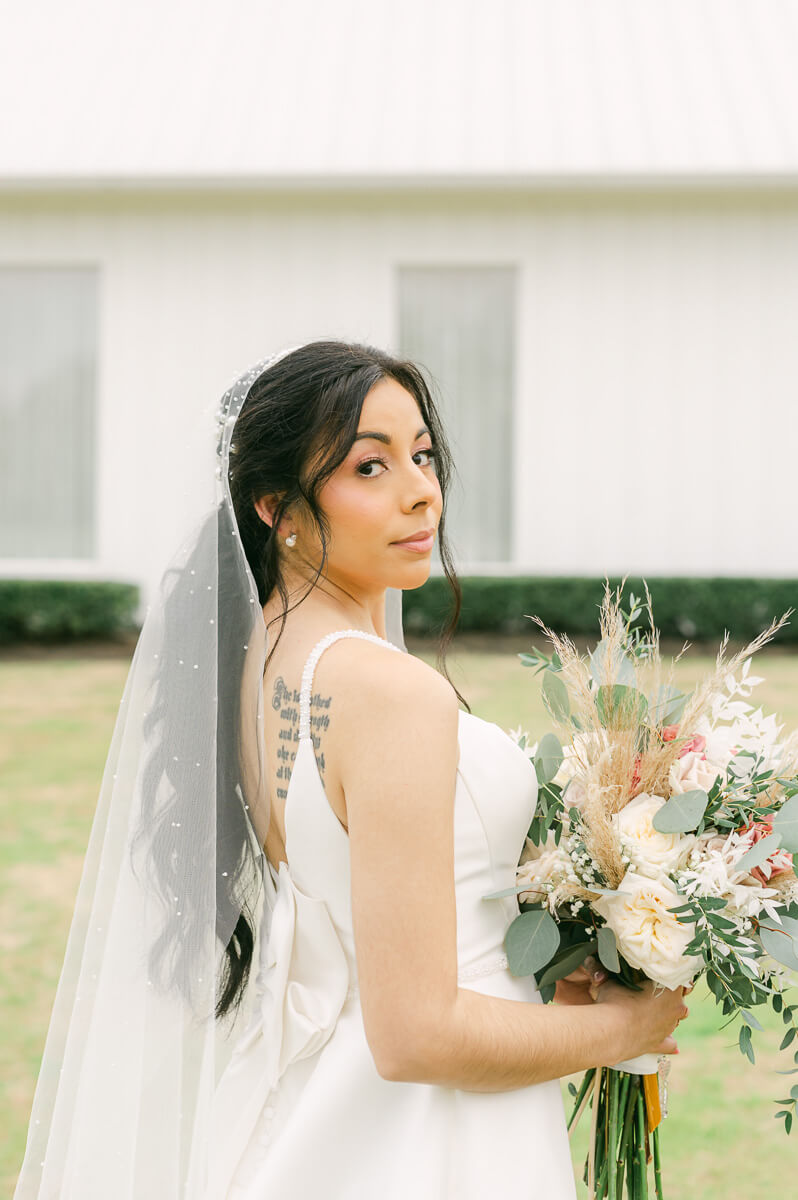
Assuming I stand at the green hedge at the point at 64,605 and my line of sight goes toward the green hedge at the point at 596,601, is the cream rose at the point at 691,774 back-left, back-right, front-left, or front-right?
front-right

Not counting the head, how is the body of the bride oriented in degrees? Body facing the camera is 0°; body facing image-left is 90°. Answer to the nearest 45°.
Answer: approximately 270°

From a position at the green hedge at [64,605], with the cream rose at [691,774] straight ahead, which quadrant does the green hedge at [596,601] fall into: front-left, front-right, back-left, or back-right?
front-left

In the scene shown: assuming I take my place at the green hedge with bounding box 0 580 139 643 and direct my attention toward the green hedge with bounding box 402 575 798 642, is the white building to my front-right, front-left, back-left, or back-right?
front-left

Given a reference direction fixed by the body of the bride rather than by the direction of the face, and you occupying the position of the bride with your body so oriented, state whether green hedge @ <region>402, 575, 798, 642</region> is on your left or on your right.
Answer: on your left

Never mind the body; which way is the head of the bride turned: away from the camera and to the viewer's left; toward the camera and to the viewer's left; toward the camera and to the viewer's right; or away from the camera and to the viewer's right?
toward the camera and to the viewer's right

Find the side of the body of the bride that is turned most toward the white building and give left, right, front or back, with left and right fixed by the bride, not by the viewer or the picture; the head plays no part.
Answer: left

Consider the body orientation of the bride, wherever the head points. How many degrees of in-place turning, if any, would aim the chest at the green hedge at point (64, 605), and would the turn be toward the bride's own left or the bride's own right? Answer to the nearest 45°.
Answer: approximately 90° to the bride's own left
